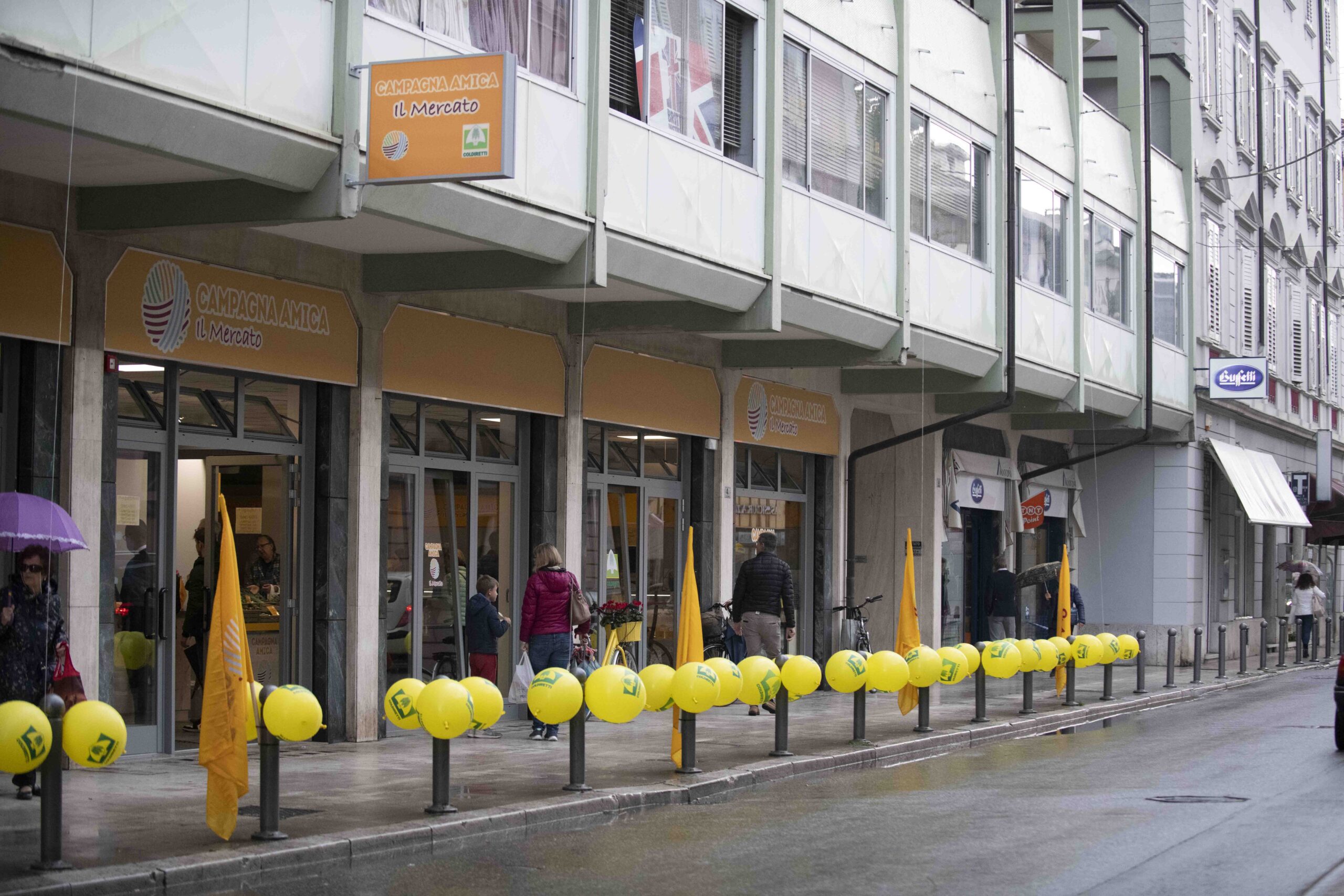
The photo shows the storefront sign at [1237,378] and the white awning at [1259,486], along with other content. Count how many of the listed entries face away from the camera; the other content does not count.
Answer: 0

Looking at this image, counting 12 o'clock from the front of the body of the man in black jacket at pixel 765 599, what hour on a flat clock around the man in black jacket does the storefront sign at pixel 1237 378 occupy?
The storefront sign is roughly at 1 o'clock from the man in black jacket.

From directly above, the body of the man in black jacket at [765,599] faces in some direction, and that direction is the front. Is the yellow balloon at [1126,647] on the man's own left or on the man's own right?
on the man's own right

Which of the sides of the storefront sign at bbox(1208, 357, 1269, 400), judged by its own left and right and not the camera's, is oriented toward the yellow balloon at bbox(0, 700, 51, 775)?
front

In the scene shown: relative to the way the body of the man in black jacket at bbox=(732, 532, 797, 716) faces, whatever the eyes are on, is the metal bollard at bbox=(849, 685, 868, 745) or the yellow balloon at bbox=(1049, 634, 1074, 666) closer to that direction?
the yellow balloon

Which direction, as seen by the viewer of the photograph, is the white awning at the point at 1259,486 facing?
facing the viewer and to the right of the viewer

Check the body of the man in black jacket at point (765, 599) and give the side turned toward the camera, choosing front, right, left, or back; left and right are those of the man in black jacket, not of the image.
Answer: back

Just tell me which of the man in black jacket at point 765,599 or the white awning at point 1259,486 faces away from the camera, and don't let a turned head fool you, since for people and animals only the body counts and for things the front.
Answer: the man in black jacket
